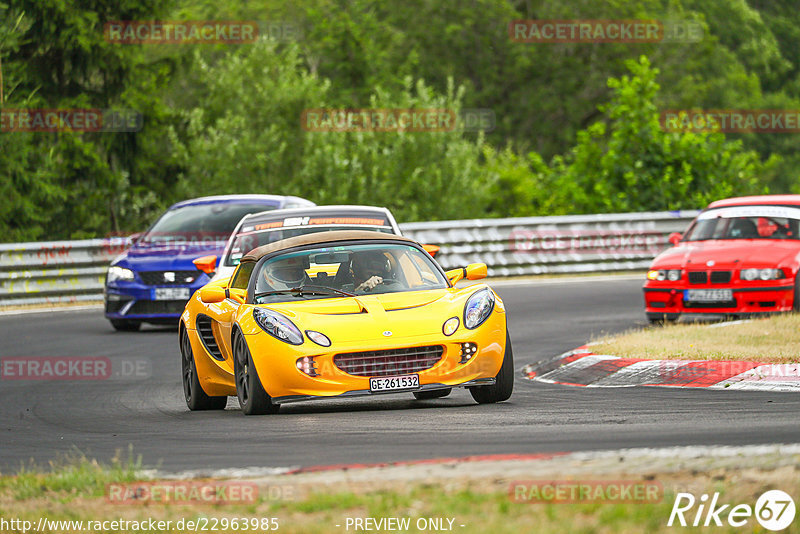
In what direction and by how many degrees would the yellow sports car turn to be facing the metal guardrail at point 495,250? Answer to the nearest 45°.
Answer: approximately 135° to its left

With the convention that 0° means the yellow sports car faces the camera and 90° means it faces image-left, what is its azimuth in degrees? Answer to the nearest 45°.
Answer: approximately 315°

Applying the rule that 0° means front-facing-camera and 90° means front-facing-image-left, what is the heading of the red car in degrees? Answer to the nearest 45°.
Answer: approximately 45°
